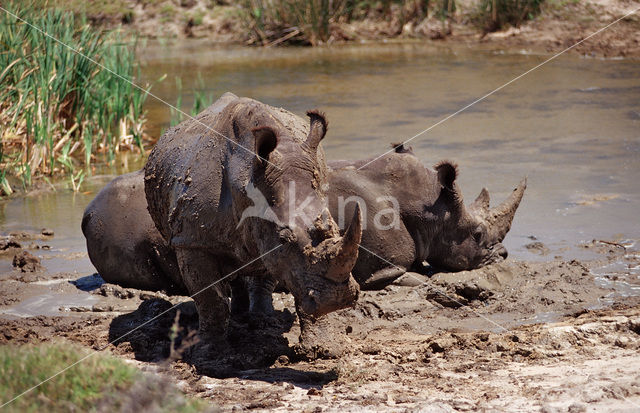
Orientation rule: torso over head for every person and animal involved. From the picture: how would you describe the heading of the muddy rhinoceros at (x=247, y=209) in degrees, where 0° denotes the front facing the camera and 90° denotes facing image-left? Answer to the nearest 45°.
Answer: approximately 315°

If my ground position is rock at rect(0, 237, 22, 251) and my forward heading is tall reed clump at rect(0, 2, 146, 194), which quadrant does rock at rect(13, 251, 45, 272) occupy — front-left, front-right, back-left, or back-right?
back-right

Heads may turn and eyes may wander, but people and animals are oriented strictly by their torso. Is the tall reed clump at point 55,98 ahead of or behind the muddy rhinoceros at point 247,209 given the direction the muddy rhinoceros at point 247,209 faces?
behind

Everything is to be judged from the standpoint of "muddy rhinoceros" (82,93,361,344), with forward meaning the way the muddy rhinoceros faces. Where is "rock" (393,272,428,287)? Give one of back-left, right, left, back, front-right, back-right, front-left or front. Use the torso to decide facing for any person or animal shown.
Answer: left

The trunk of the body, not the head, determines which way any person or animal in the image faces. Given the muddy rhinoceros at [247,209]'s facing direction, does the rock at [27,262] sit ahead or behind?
behind

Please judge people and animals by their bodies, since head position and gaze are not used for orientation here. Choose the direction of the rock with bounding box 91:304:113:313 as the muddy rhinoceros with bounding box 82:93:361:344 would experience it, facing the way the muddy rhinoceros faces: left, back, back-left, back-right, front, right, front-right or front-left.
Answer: back

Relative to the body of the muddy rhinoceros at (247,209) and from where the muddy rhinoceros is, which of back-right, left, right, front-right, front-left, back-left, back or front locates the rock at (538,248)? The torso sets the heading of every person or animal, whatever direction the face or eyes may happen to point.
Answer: left

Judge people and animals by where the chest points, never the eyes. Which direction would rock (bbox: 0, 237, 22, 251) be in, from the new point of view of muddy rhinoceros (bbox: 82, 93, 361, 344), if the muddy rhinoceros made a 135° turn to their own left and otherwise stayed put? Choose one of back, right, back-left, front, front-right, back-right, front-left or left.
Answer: front-left
